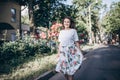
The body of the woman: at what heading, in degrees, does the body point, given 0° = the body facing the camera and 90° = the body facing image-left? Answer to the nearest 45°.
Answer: approximately 0°

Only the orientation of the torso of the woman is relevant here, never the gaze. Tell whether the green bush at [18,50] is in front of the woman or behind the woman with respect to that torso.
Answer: behind
